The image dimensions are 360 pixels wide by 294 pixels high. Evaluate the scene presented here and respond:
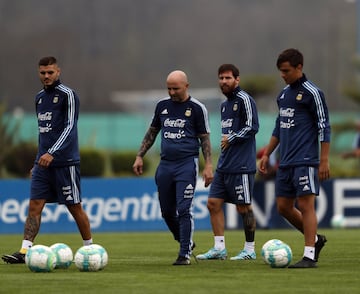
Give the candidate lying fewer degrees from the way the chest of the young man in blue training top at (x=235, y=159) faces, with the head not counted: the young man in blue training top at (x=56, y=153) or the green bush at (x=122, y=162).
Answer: the young man in blue training top

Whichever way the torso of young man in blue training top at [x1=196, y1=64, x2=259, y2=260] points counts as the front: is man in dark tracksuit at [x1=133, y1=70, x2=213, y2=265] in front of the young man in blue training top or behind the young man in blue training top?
in front

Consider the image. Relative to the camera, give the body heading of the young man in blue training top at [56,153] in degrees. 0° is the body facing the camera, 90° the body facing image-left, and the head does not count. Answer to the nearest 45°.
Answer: approximately 45°

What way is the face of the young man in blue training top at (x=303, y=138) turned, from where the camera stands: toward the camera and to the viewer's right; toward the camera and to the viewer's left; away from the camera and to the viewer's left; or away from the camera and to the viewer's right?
toward the camera and to the viewer's left

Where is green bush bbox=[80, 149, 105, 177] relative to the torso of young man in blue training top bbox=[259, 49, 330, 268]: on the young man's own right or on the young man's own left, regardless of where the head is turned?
on the young man's own right

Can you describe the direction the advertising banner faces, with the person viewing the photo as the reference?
facing the viewer

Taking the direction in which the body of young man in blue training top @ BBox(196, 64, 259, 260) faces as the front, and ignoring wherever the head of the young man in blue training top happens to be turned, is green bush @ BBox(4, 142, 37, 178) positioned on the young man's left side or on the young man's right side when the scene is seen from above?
on the young man's right side

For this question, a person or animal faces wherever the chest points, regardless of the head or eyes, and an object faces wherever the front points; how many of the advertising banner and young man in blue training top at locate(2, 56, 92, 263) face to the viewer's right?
0

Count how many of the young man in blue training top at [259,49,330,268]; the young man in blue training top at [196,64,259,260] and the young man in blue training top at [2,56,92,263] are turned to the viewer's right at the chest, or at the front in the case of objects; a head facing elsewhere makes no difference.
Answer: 0

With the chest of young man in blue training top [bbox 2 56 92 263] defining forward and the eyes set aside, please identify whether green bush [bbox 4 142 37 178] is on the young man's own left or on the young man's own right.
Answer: on the young man's own right

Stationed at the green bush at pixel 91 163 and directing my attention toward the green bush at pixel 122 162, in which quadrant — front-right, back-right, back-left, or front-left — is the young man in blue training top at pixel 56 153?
back-right
